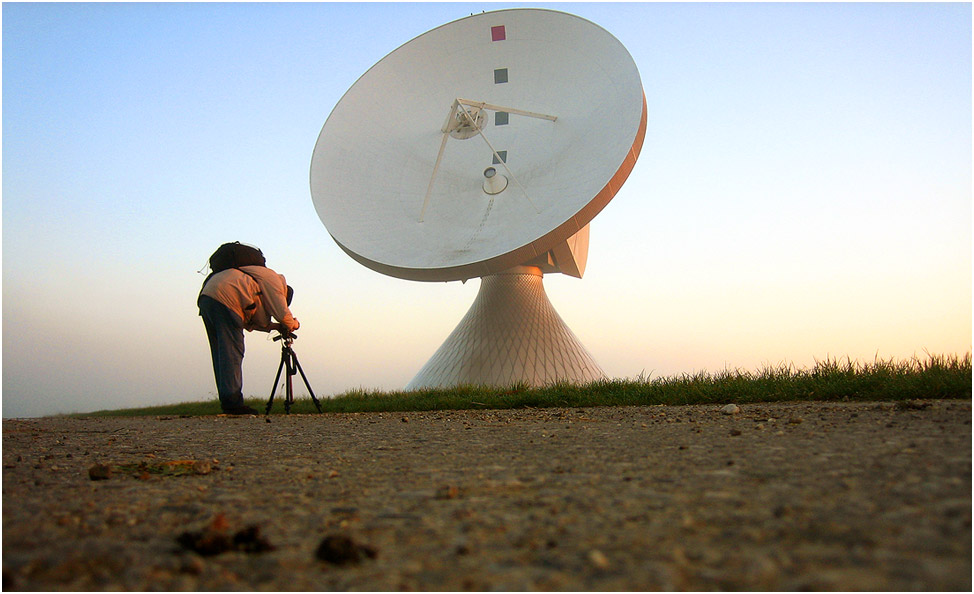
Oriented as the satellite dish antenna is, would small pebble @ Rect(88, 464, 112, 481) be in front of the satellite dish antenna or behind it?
in front

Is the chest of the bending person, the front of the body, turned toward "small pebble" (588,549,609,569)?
no

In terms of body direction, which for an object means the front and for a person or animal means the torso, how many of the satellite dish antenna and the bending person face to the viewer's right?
1

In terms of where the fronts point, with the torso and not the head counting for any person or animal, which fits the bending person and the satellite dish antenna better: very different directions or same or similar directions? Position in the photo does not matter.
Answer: very different directions

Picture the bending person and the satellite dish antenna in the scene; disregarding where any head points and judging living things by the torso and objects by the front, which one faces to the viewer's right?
the bending person

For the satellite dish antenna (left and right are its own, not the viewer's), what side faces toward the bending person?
front

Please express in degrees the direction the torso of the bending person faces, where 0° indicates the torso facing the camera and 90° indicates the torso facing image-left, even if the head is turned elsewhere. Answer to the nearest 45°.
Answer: approximately 270°

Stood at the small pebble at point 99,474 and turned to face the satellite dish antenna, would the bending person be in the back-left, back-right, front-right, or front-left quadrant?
front-left

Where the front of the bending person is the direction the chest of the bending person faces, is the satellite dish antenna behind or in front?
in front

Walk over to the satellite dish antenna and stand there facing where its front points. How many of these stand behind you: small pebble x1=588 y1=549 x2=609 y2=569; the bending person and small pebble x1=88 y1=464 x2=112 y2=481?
0

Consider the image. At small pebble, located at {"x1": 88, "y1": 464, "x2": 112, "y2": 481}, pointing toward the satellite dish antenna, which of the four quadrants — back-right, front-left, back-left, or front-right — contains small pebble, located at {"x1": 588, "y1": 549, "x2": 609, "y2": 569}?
back-right

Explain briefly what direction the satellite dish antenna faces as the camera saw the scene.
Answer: facing the viewer and to the left of the viewer

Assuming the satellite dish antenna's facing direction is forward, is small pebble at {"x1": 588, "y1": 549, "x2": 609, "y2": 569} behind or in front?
in front

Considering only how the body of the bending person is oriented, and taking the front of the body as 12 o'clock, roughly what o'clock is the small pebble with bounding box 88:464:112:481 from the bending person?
The small pebble is roughly at 3 o'clock from the bending person.

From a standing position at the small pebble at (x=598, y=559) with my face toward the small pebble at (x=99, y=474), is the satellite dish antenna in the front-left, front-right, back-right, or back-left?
front-right
